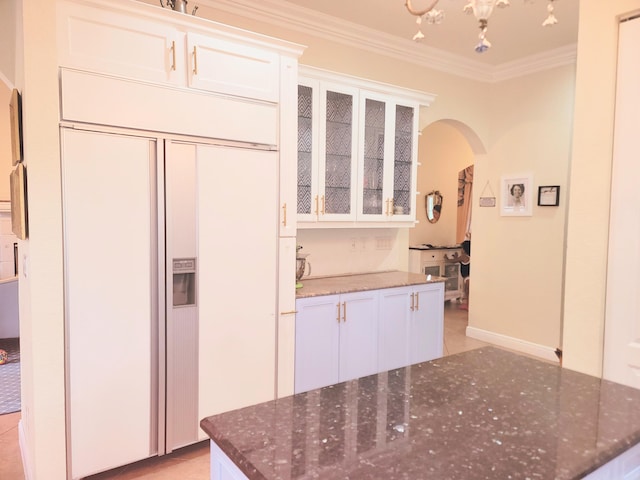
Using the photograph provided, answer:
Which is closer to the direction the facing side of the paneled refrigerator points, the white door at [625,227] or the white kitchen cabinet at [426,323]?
the white door

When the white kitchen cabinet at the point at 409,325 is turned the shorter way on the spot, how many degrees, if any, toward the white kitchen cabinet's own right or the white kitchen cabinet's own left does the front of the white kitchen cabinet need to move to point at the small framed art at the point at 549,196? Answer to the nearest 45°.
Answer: approximately 90° to the white kitchen cabinet's own left

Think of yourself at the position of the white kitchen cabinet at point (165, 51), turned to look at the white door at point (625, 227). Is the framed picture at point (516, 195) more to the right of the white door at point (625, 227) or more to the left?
left

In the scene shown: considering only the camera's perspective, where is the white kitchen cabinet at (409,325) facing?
facing the viewer and to the right of the viewer

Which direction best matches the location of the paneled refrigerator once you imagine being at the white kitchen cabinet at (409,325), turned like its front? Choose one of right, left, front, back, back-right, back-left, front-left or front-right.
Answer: right

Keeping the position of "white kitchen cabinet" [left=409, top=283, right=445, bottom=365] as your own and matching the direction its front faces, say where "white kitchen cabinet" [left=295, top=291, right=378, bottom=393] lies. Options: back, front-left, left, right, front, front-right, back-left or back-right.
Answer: right

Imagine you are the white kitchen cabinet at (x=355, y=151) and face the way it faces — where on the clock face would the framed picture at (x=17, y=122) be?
The framed picture is roughly at 3 o'clock from the white kitchen cabinet.

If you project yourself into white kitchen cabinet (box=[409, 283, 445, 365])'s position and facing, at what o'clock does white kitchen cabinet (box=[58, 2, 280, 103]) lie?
white kitchen cabinet (box=[58, 2, 280, 103]) is roughly at 3 o'clock from white kitchen cabinet (box=[409, 283, 445, 365]).

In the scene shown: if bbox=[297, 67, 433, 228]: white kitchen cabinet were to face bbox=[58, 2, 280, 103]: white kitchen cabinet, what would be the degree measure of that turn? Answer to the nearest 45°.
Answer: approximately 90° to its right
